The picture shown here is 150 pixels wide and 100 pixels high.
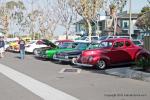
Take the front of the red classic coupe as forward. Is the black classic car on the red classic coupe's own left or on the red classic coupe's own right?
on the red classic coupe's own right

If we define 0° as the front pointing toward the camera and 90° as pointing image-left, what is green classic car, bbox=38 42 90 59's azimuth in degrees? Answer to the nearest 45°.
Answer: approximately 45°

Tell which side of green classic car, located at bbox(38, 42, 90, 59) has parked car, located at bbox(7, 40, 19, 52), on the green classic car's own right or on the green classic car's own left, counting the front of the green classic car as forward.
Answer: on the green classic car's own right

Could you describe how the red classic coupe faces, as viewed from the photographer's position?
facing the viewer and to the left of the viewer

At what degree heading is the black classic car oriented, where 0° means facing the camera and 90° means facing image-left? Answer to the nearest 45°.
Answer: approximately 45°

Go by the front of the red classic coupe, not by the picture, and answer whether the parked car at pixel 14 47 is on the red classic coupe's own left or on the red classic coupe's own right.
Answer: on the red classic coupe's own right

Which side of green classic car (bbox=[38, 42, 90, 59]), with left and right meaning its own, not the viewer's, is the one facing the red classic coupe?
left
